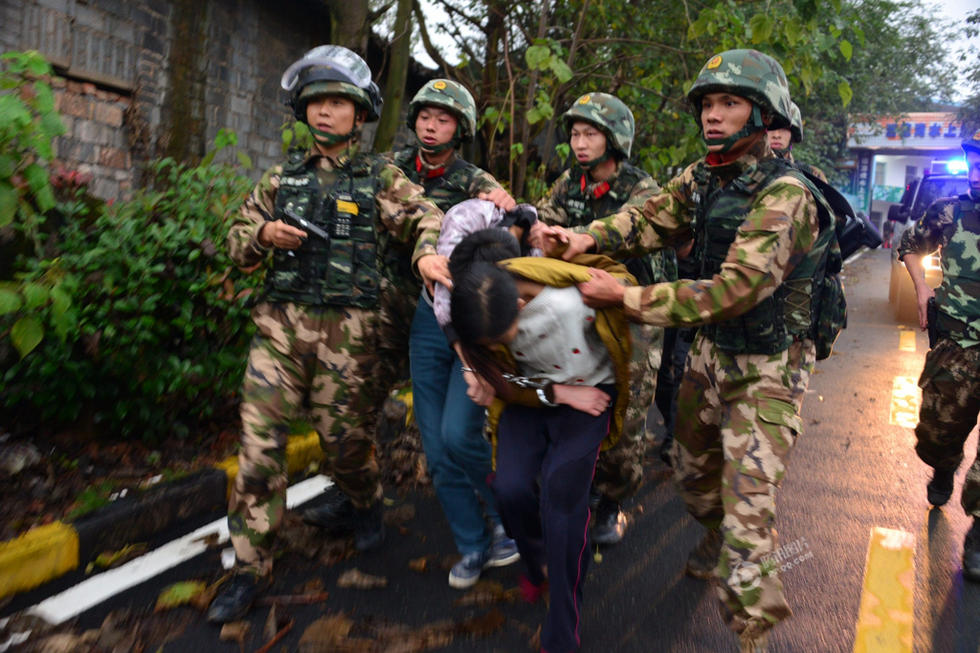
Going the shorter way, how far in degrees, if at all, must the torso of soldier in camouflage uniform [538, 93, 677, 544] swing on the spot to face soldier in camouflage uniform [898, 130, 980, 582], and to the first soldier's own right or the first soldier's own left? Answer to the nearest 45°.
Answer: approximately 135° to the first soldier's own left

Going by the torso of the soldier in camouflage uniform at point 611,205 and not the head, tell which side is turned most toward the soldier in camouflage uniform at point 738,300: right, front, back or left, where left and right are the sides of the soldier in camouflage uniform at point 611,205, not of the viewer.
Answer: left

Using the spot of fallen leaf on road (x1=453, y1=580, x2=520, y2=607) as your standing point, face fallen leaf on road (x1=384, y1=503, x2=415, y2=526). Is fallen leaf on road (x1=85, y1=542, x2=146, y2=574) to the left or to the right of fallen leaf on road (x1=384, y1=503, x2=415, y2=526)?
left

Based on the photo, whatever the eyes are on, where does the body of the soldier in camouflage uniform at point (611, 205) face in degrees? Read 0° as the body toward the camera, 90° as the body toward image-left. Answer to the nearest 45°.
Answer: approximately 45°

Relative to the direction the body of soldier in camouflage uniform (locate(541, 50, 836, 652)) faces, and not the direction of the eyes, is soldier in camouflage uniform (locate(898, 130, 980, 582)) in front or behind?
behind

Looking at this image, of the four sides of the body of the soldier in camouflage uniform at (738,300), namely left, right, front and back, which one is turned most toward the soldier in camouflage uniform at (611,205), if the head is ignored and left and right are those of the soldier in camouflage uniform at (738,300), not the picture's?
right

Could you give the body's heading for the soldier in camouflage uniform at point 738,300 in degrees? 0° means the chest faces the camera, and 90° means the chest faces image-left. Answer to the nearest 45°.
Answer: approximately 45°
